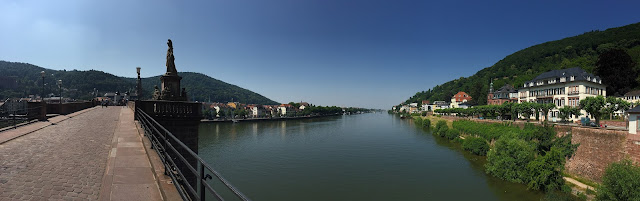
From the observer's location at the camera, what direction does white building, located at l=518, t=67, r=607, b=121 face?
facing the viewer and to the left of the viewer

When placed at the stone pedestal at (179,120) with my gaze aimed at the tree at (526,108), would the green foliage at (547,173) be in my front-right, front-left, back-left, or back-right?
front-right

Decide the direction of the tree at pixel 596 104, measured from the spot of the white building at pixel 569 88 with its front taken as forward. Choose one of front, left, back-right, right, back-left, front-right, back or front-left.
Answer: front-left

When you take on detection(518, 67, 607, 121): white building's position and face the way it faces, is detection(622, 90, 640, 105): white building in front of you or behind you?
behind

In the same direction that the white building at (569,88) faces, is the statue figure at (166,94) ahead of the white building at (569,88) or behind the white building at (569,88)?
ahead

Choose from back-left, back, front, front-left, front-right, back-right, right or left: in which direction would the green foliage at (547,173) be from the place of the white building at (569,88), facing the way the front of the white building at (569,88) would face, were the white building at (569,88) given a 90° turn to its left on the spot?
front-right

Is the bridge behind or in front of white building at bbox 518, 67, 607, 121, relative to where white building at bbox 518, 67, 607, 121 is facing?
in front

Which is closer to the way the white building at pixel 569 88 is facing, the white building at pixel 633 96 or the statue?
the statue

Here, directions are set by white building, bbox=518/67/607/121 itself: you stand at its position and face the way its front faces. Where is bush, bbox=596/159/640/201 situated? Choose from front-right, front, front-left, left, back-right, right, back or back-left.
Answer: front-left

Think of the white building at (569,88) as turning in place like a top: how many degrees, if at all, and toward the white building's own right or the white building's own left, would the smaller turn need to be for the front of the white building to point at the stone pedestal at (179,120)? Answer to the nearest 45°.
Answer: approximately 45° to the white building's own left
